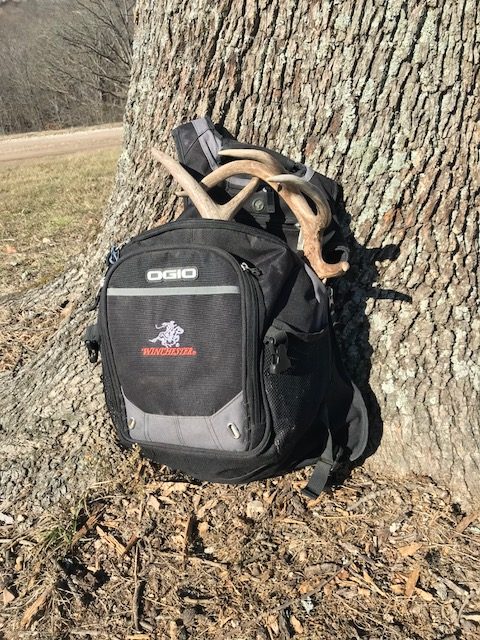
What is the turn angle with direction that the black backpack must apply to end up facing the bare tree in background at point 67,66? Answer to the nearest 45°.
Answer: approximately 135° to its right

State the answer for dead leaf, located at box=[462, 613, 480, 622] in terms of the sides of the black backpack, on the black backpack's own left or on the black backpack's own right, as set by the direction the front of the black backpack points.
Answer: on the black backpack's own left

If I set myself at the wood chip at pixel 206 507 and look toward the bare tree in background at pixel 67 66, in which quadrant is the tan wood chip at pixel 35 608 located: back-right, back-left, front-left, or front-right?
back-left

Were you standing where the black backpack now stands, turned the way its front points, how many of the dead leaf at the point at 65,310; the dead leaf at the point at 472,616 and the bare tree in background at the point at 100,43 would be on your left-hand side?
1

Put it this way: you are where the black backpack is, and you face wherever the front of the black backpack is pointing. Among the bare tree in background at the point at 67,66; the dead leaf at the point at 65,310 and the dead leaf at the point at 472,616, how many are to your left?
1

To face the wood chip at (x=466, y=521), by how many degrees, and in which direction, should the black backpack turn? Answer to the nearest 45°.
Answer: approximately 135° to its left

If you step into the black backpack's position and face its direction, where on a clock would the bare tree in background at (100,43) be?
The bare tree in background is roughly at 4 o'clock from the black backpack.

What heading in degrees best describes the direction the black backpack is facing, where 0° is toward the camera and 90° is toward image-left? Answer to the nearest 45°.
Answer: approximately 45°

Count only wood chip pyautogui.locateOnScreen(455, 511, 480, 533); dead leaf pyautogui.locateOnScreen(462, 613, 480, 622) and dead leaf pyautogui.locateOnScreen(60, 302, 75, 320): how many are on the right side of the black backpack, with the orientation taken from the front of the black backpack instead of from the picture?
1
